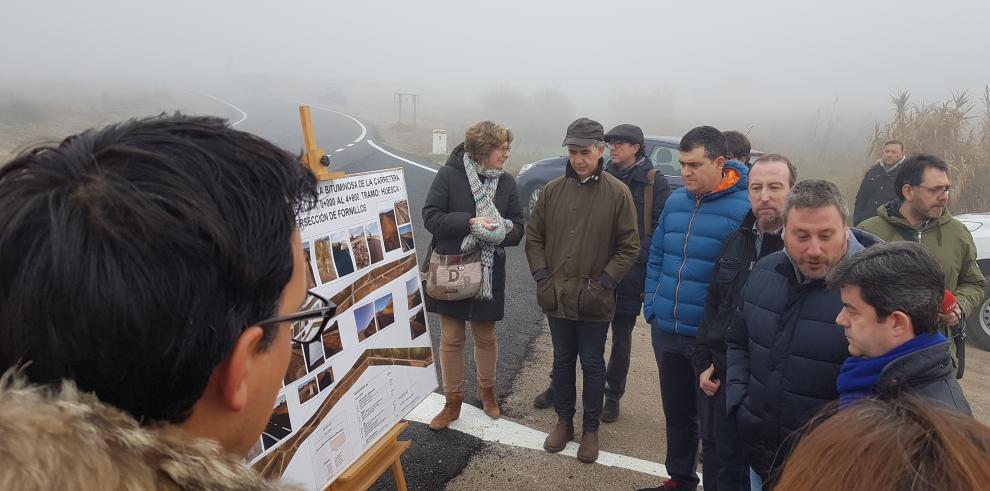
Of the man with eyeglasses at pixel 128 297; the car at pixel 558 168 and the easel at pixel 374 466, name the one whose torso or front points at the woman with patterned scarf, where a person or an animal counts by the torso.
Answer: the man with eyeglasses

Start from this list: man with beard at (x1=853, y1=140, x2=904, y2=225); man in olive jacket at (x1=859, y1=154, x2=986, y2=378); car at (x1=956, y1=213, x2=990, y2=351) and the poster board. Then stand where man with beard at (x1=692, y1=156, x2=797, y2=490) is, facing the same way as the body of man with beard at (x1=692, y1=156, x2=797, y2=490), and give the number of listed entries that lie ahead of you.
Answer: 1

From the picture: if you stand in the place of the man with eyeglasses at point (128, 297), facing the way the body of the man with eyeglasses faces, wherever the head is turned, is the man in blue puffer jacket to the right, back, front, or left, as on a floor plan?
front

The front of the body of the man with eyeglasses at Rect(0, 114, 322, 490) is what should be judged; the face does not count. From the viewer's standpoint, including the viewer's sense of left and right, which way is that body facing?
facing away from the viewer and to the right of the viewer

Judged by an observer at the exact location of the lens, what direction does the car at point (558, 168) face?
facing to the left of the viewer

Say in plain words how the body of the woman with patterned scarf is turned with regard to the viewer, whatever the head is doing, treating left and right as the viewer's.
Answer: facing the viewer and to the right of the viewer

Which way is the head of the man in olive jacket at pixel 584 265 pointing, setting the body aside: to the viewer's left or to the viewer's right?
to the viewer's left

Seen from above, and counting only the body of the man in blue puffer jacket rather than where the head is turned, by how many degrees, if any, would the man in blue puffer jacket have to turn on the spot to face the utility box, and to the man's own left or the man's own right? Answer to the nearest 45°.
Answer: approximately 90° to the man's own right

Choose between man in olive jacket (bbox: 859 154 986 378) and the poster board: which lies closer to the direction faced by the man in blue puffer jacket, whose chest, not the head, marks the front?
the poster board

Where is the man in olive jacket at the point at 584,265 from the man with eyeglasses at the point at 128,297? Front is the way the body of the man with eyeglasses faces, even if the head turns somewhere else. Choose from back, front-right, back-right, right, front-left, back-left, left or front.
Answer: front

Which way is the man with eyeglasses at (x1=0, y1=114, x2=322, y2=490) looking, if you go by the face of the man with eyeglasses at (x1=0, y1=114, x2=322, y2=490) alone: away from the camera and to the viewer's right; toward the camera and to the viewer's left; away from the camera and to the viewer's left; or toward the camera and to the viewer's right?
away from the camera and to the viewer's right

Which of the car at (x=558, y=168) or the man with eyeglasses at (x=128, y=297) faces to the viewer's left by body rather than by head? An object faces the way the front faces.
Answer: the car

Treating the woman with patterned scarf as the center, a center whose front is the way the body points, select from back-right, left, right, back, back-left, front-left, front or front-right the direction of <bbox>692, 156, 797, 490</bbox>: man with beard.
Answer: front

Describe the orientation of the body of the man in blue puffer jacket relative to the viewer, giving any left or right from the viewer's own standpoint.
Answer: facing the viewer and to the left of the viewer
